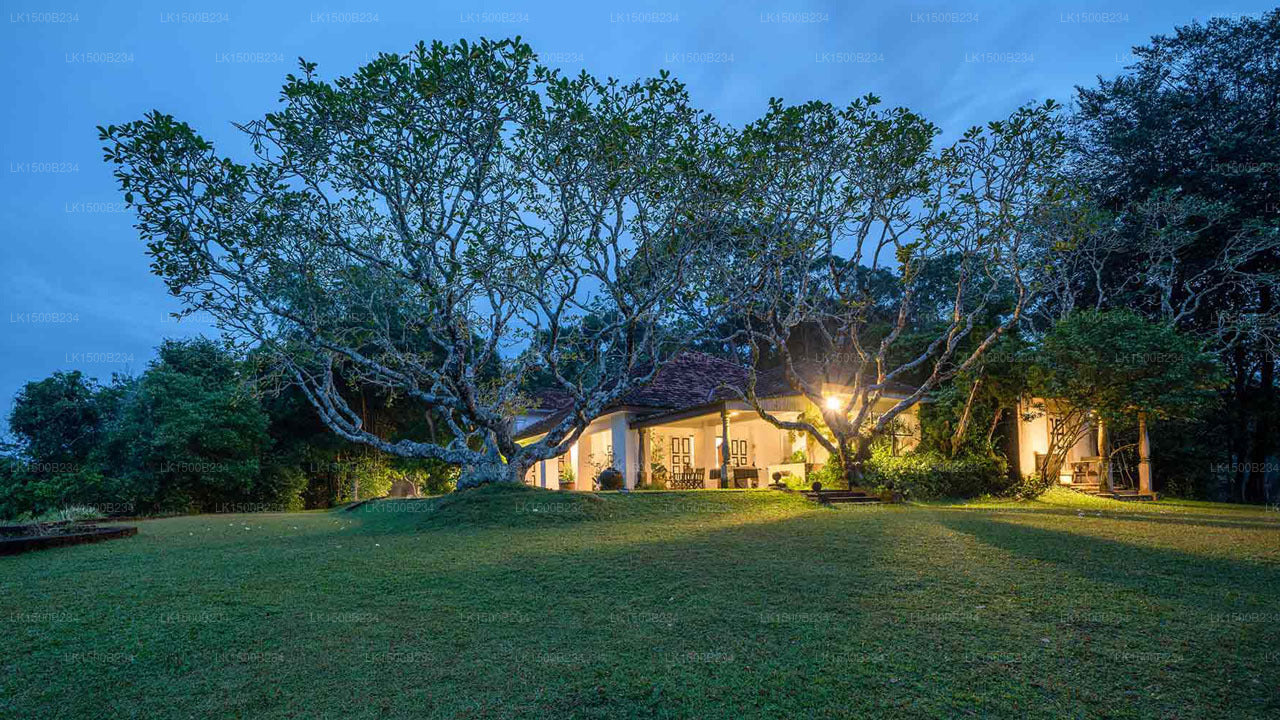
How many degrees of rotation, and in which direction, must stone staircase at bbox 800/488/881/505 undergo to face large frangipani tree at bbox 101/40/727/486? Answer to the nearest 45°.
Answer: approximately 45° to its right

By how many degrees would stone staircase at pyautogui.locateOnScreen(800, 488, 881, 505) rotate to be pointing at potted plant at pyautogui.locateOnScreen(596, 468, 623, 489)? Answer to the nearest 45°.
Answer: approximately 135° to its right

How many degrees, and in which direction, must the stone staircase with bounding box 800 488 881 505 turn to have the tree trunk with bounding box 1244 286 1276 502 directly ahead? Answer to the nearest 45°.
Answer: approximately 135° to its left

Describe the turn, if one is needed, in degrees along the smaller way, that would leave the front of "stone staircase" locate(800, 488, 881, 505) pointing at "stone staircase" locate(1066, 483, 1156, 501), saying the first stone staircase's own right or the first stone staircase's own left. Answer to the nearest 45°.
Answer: approximately 135° to the first stone staircase's own left

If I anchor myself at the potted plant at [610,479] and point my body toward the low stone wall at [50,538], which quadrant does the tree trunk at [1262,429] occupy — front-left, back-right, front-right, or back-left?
back-left

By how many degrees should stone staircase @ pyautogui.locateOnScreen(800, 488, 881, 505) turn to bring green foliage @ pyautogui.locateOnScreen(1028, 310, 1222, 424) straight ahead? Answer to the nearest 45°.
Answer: approximately 90° to its left

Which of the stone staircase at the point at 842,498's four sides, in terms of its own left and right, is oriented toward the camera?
front
